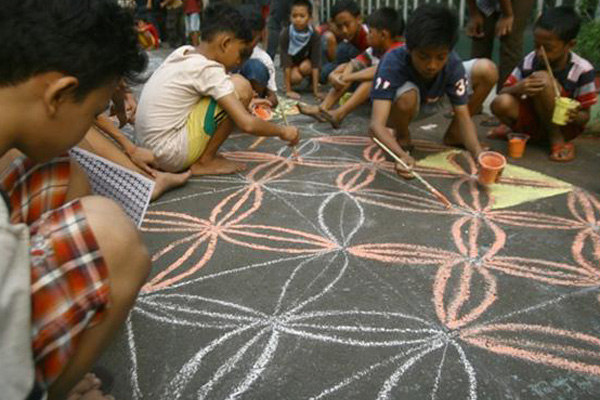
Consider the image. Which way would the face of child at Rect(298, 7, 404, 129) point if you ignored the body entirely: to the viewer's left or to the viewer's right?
to the viewer's left

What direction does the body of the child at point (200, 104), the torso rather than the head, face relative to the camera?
to the viewer's right

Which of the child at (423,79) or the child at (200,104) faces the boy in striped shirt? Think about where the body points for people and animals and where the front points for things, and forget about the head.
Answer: the child at (200,104)

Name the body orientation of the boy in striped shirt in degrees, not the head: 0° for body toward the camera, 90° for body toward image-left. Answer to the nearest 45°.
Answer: approximately 45°

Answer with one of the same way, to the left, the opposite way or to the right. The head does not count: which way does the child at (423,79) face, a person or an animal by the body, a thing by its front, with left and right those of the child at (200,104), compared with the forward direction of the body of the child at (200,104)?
to the right

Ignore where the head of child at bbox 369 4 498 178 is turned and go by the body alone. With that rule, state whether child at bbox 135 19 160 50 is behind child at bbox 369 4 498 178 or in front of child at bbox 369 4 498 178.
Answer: behind

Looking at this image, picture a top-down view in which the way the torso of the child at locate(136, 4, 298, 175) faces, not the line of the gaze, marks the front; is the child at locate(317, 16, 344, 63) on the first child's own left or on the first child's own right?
on the first child's own left

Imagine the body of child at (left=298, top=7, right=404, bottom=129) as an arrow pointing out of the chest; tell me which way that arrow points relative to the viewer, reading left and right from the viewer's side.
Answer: facing to the left of the viewer

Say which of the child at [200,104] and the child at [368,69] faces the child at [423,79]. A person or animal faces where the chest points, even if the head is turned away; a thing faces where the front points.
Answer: the child at [200,104]

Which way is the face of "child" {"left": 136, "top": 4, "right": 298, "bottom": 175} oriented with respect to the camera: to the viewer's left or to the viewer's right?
to the viewer's right

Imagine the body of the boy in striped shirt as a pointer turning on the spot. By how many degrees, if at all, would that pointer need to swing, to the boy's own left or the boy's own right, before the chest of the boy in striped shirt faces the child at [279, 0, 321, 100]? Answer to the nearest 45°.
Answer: approximately 90° to the boy's own right

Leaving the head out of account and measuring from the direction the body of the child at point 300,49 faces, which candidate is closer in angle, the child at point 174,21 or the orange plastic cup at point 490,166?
the orange plastic cup
